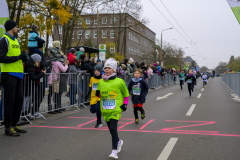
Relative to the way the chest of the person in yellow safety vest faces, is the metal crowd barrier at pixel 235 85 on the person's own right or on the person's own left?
on the person's own left

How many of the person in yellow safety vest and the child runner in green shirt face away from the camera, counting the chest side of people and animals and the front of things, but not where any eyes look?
0

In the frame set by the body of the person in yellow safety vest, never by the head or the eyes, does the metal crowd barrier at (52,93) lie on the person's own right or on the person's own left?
on the person's own left

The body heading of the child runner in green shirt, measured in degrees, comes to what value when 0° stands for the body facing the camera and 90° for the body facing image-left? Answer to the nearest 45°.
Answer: approximately 45°

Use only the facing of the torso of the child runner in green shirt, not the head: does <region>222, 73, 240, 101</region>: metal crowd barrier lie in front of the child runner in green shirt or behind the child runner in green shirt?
behind

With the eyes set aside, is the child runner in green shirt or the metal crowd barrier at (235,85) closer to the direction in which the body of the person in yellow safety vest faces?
the child runner in green shirt

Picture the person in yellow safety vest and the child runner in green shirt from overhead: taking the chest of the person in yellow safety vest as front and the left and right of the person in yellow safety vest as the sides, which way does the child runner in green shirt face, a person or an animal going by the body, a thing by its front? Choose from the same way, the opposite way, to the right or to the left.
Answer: to the right

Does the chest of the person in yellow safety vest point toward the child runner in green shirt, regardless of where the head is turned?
yes

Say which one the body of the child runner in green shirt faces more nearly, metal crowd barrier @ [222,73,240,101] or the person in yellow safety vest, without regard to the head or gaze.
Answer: the person in yellow safety vest
